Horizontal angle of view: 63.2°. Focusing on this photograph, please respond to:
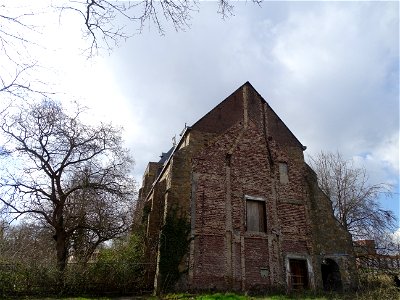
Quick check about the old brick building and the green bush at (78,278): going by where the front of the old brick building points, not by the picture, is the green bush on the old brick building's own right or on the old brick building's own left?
on the old brick building's own right

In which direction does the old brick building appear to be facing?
toward the camera

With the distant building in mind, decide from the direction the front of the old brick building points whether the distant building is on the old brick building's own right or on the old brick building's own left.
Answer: on the old brick building's own left

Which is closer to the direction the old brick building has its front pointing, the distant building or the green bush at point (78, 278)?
the green bush
